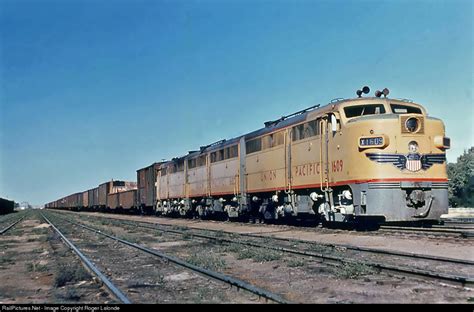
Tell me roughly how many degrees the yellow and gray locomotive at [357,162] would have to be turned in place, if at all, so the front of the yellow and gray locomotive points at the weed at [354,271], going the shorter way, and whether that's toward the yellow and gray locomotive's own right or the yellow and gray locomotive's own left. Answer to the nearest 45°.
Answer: approximately 45° to the yellow and gray locomotive's own right

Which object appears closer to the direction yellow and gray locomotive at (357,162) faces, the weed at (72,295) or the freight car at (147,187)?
the weed

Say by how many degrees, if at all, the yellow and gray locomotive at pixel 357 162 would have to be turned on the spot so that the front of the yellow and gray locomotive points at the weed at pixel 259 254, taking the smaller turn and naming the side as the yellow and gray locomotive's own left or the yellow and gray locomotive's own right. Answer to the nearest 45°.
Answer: approximately 90° to the yellow and gray locomotive's own right

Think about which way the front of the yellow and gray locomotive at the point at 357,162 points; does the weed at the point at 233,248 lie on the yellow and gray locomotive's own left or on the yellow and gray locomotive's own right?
on the yellow and gray locomotive's own right

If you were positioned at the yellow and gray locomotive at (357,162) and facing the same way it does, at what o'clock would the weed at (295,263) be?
The weed is roughly at 2 o'clock from the yellow and gray locomotive.

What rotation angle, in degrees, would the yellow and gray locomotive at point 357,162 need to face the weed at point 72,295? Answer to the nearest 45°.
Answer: approximately 90° to its right

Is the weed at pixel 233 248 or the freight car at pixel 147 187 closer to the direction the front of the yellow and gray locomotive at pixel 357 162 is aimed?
the weed

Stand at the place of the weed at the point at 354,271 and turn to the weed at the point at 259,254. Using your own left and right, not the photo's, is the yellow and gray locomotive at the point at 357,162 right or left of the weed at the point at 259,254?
right

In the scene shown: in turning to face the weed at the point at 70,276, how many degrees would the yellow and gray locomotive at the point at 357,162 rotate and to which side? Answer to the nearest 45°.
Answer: approximately 90° to its right

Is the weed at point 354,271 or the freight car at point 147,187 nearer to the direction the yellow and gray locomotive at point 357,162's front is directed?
the weed

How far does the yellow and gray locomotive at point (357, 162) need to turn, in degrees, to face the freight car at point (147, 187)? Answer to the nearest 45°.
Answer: approximately 180°

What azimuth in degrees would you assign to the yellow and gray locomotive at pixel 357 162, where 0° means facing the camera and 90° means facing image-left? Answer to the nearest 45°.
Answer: approximately 315°

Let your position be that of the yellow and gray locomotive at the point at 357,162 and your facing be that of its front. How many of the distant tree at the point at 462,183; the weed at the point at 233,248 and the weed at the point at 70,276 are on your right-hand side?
2

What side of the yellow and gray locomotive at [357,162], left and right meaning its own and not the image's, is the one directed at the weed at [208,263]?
right
